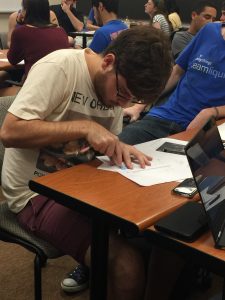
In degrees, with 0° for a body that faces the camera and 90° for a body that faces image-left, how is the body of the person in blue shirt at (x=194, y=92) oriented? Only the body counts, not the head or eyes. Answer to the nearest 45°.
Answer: approximately 45°

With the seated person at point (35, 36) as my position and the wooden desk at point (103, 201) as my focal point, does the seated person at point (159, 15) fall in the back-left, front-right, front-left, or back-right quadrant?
back-left

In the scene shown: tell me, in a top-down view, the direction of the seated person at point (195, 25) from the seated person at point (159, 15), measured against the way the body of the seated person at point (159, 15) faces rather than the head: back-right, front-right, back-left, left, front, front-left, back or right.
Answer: left

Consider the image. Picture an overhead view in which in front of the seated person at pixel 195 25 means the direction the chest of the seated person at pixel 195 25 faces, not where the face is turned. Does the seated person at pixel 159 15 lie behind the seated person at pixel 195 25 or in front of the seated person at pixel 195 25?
behind

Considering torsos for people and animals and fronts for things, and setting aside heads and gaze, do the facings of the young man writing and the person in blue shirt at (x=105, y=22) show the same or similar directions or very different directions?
very different directions

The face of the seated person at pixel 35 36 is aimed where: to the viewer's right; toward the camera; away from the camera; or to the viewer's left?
away from the camera

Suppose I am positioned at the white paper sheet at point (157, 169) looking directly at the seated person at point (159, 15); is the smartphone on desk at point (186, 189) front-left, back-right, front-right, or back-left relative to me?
back-right
